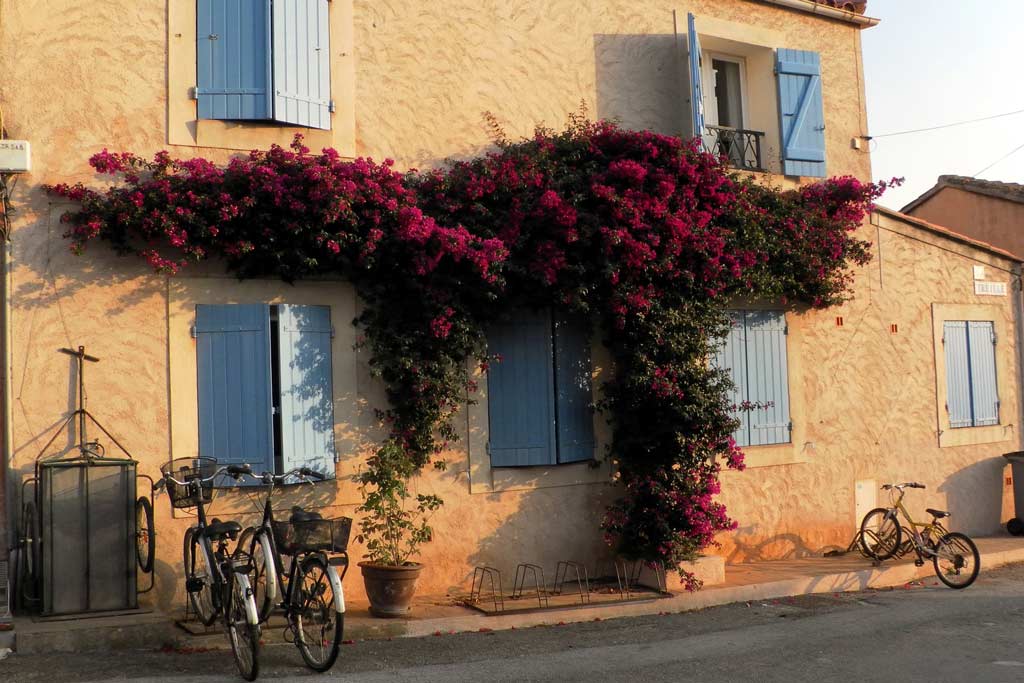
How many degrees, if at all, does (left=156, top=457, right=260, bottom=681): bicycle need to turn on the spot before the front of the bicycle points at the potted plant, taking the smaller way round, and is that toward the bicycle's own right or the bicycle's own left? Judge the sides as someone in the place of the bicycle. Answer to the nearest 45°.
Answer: approximately 90° to the bicycle's own right

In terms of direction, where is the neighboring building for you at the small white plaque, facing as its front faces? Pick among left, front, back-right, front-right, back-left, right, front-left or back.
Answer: back

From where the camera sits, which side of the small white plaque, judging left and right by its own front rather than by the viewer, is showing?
front

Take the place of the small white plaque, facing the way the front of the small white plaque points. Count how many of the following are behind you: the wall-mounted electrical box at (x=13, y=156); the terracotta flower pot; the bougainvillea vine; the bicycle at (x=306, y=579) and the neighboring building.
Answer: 1
